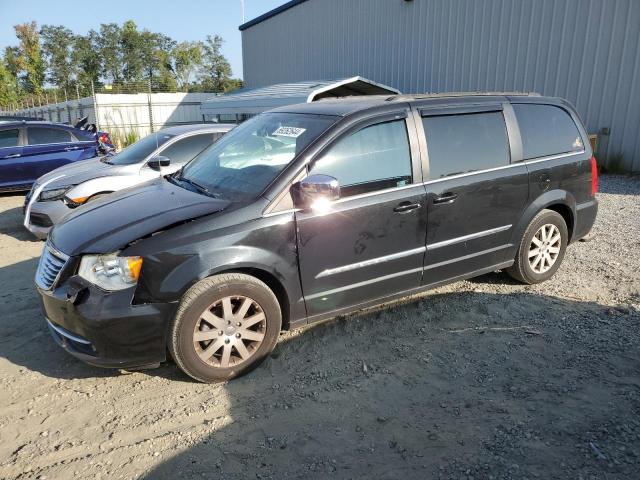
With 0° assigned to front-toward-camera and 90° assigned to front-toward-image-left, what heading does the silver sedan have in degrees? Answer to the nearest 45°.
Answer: approximately 45°

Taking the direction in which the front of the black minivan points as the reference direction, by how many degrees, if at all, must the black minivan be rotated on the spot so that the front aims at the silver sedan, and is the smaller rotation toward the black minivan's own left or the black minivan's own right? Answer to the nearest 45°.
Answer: approximately 90° to the black minivan's own right

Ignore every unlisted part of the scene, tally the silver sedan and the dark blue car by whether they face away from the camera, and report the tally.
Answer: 0

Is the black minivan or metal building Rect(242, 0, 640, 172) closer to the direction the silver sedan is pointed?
the black minivan

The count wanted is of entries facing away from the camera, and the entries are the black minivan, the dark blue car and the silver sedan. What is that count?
0

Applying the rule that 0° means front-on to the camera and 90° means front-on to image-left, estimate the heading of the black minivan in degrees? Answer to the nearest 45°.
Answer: approximately 45°
